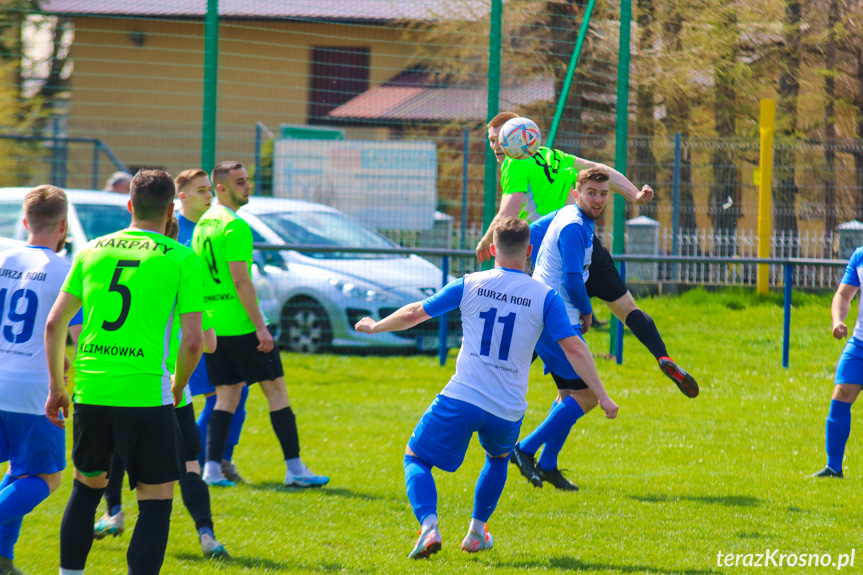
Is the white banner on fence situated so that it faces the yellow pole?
no

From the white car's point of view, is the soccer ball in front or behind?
in front

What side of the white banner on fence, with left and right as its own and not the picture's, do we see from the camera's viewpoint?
front

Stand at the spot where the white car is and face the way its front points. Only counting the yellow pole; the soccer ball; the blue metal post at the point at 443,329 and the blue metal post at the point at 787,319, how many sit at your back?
0

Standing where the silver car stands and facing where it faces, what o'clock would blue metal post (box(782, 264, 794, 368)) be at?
The blue metal post is roughly at 11 o'clock from the silver car.

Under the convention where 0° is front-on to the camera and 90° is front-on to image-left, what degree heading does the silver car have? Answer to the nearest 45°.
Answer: approximately 315°

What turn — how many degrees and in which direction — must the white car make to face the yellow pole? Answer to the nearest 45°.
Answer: approximately 45° to its left

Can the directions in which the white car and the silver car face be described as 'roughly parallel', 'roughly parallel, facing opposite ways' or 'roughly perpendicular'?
roughly parallel

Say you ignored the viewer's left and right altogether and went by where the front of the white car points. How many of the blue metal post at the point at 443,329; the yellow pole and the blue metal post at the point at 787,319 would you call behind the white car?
0

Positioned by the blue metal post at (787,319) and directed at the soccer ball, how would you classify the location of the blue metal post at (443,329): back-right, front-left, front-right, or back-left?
front-right

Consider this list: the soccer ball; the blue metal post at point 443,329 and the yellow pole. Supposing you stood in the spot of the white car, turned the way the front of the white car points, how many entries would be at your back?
0

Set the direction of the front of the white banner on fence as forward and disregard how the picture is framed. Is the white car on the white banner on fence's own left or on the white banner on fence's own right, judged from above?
on the white banner on fence's own right

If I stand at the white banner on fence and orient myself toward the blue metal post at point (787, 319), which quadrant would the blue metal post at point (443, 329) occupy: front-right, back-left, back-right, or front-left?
front-right

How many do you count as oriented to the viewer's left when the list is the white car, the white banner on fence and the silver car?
0

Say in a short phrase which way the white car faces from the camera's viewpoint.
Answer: facing the viewer and to the right of the viewer

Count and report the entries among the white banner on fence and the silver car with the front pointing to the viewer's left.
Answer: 0

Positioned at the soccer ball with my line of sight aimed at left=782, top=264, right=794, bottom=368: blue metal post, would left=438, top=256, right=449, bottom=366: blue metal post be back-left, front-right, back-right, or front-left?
front-left

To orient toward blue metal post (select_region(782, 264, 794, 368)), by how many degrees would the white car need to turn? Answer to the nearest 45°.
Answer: approximately 45° to its left
